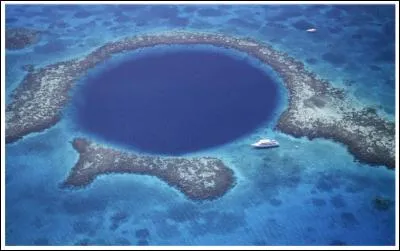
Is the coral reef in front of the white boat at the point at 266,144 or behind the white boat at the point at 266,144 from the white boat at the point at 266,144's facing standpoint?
in front

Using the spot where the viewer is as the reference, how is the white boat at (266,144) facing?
facing to the left of the viewer
